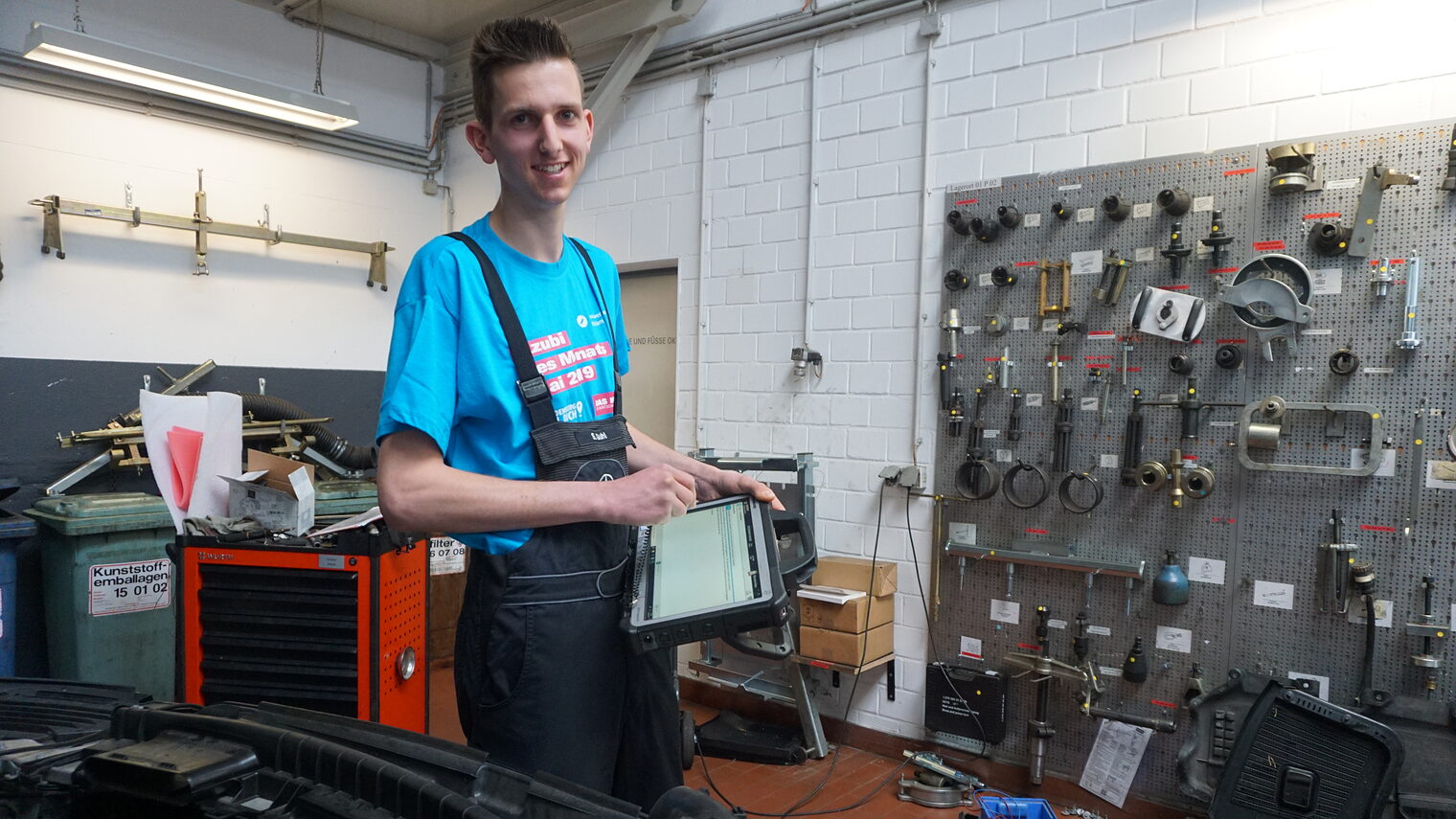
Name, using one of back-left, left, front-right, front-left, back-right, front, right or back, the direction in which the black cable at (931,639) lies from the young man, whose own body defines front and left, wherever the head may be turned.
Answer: left

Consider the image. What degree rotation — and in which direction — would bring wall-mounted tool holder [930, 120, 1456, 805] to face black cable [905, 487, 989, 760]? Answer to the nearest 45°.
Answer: approximately 45° to its right

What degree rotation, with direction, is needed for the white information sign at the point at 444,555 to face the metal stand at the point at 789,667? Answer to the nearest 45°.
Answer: approximately 45° to its left

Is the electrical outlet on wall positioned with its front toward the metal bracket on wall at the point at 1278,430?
no

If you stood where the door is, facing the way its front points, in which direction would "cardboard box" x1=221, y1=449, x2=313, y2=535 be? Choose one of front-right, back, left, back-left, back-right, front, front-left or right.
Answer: front

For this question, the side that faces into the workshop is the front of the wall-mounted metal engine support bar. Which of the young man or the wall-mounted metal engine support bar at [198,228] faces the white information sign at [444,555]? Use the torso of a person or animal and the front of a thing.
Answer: the wall-mounted metal engine support bar

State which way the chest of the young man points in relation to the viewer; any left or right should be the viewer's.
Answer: facing the viewer and to the right of the viewer

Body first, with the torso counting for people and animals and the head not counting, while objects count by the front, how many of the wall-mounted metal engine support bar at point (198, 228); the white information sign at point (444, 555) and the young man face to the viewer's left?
0

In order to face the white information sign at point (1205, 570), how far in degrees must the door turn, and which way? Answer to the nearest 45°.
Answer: approximately 90° to its left

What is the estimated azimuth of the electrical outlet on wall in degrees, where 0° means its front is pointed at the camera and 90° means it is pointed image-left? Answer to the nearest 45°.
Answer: approximately 45°

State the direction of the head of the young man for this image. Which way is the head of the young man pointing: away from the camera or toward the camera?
toward the camera

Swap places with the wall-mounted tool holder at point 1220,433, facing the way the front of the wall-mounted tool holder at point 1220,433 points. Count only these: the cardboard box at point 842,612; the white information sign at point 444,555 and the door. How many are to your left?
0

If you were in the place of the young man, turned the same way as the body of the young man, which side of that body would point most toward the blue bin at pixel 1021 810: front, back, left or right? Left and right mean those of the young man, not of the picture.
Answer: left

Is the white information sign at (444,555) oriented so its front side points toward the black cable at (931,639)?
no

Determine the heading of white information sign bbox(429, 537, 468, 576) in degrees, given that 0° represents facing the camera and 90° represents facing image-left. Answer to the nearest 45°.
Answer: approximately 0°

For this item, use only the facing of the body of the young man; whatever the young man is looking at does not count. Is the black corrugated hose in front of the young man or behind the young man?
behind
